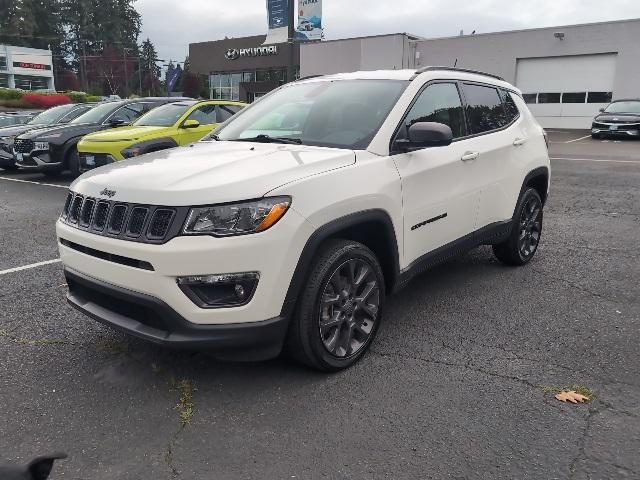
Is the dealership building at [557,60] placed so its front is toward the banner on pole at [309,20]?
no

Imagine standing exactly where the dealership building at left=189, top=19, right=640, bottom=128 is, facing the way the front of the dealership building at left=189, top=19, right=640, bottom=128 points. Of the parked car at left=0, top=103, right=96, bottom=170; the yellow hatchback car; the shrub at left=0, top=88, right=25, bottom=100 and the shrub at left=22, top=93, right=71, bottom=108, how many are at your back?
0

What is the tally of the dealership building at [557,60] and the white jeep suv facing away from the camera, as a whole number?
0

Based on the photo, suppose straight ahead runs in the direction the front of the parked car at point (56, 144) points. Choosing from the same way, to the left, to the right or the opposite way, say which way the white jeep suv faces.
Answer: the same way

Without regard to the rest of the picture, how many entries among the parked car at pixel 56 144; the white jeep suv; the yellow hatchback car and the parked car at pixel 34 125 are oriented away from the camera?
0

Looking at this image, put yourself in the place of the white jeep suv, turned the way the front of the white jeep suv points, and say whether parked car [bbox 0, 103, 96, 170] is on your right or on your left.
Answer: on your right

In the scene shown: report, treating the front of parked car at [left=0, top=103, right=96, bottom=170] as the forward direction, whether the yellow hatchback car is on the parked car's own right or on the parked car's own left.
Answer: on the parked car's own left

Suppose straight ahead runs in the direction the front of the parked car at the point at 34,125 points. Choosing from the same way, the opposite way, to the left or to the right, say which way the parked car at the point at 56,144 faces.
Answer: the same way

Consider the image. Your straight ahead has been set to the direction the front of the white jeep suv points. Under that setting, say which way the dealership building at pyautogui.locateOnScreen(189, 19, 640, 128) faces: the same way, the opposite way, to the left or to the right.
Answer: the same way

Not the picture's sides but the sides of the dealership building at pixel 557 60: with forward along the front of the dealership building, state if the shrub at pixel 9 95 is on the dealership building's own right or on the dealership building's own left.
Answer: on the dealership building's own right

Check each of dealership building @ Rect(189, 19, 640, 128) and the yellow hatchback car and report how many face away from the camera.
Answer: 0

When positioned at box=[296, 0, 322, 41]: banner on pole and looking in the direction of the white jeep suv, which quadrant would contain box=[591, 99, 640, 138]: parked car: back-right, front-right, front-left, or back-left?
front-left

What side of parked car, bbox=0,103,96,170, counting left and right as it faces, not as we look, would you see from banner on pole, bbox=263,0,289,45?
back

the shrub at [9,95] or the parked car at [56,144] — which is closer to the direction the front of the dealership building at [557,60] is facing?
the parked car

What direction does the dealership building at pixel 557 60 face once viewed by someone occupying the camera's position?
facing the viewer and to the left of the viewer

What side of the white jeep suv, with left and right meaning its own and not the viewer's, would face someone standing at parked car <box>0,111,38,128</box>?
right

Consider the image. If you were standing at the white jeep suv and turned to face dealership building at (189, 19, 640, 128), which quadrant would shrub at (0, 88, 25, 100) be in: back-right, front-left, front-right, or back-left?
front-left

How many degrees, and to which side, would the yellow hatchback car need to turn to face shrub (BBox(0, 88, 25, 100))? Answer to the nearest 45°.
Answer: approximately 135° to its right

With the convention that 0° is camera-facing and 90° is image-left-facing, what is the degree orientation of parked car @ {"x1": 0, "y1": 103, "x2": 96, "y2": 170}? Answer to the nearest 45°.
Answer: approximately 45°

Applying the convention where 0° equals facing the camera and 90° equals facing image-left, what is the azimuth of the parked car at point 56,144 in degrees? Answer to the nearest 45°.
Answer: approximately 45°

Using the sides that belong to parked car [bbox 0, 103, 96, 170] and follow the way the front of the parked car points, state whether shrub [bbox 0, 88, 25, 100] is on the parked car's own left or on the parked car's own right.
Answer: on the parked car's own right
